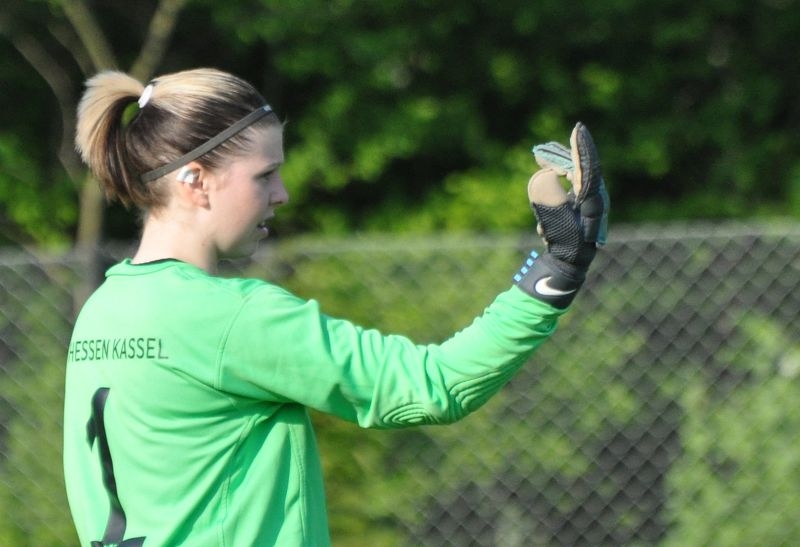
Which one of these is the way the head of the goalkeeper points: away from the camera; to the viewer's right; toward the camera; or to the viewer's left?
to the viewer's right

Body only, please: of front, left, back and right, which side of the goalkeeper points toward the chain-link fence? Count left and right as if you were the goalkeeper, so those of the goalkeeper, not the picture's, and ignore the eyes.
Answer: front

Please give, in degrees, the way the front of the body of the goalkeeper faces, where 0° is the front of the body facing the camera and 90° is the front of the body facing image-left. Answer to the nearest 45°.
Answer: approximately 225°
